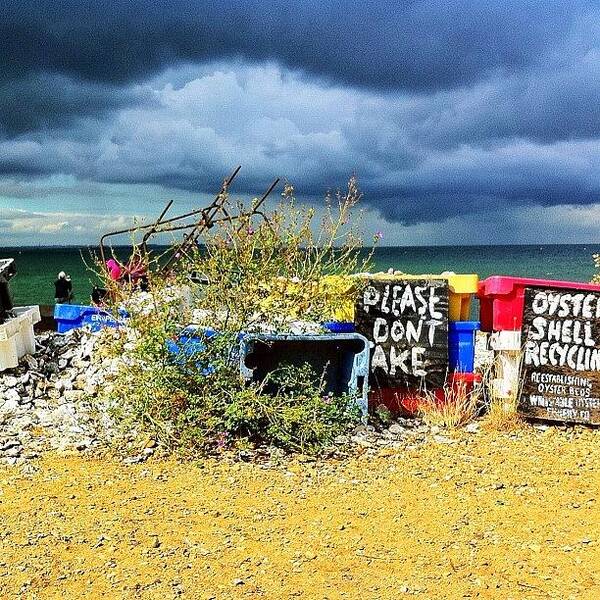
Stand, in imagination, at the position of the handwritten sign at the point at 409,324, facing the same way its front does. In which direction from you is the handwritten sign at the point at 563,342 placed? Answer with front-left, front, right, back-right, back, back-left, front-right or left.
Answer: left

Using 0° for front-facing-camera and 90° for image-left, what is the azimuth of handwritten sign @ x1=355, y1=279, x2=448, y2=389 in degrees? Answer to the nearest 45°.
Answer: approximately 0°

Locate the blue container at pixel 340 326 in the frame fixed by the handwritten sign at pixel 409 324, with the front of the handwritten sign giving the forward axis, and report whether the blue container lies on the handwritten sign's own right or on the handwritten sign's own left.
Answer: on the handwritten sign's own right

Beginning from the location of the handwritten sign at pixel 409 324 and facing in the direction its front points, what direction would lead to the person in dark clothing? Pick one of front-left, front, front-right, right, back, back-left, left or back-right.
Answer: back-right

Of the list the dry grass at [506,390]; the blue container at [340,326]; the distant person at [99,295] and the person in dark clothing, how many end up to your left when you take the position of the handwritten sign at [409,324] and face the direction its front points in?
1

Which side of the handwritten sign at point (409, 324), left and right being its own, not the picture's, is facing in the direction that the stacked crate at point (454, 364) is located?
left

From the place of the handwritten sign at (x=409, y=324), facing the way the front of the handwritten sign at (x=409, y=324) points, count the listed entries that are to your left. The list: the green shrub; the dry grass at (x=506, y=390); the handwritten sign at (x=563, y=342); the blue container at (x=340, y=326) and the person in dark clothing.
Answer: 2

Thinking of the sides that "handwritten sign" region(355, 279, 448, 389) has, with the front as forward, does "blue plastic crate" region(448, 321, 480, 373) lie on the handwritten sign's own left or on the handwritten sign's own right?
on the handwritten sign's own left

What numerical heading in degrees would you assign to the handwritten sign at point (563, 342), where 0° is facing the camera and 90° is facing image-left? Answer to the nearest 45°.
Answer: approximately 0°

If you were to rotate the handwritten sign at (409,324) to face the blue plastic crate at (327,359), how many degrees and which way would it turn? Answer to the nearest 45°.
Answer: approximately 90° to its right

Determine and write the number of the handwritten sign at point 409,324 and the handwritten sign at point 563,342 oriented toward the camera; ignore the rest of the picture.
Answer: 2

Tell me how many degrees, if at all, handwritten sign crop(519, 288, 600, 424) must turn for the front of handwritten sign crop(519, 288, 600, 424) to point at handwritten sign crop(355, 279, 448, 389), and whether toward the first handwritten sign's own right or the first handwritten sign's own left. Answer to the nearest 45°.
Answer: approximately 90° to the first handwritten sign's own right
